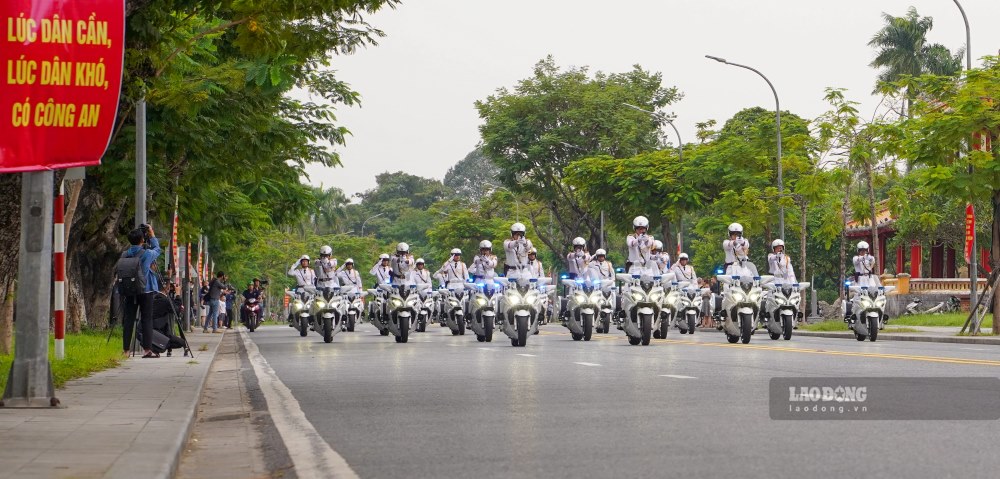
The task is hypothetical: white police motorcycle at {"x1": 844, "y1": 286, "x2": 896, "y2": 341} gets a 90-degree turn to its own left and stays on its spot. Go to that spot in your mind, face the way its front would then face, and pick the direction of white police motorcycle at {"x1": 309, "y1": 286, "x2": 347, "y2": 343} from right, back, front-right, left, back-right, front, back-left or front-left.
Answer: back

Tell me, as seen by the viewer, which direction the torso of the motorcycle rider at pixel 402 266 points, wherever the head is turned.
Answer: toward the camera

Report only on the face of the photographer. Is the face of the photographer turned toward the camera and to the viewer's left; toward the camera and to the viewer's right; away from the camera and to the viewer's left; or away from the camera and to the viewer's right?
away from the camera and to the viewer's right

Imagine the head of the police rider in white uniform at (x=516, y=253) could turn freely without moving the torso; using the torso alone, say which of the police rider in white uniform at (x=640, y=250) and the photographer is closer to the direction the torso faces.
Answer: the photographer

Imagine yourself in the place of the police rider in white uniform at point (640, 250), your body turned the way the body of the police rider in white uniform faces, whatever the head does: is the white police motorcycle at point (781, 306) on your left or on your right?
on your left

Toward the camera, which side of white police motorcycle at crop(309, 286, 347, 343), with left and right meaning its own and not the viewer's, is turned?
front

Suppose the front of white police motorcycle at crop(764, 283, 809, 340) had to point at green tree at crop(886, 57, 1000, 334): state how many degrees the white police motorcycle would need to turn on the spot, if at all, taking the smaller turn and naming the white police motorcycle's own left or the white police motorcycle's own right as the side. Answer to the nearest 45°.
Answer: approximately 135° to the white police motorcycle's own left

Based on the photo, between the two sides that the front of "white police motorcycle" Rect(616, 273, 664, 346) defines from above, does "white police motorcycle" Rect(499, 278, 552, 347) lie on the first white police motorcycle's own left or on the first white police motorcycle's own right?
on the first white police motorcycle's own right

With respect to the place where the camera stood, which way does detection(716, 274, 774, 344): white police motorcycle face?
facing the viewer

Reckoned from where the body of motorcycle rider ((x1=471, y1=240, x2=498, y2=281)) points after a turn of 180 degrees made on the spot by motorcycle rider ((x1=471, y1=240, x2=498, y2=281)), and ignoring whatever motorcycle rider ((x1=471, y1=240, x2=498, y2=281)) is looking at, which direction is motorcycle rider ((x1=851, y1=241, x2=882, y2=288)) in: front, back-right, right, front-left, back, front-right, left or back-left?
right

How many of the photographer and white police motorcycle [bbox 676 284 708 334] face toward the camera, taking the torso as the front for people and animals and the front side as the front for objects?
1

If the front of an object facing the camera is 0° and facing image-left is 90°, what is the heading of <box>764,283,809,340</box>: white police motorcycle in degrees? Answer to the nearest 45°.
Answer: approximately 0°

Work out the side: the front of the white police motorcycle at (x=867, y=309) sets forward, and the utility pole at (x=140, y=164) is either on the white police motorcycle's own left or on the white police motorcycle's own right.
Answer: on the white police motorcycle's own right

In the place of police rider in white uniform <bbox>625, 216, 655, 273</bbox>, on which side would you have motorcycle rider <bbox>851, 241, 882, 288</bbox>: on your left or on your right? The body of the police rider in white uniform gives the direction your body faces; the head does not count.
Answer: on your left
